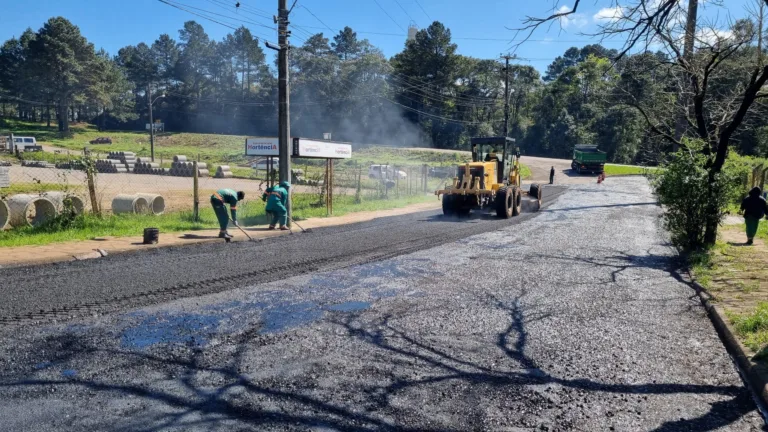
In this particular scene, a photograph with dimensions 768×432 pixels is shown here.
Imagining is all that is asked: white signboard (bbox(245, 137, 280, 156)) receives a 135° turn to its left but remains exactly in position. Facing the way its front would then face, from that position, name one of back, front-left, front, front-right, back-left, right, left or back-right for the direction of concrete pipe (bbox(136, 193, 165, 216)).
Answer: back-left

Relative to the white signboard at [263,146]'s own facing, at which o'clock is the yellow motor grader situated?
The yellow motor grader is roughly at 9 o'clock from the white signboard.

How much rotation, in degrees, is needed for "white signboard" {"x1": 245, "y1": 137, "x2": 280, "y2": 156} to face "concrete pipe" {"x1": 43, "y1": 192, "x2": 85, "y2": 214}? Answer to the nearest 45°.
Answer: approximately 45° to its right

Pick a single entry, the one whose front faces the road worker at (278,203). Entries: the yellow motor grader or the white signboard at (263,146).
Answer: the white signboard

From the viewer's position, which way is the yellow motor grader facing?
facing away from the viewer and to the right of the viewer

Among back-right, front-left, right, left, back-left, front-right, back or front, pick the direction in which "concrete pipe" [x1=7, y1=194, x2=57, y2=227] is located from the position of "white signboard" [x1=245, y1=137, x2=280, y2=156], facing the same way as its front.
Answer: front-right

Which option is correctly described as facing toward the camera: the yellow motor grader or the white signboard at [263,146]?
the white signboard

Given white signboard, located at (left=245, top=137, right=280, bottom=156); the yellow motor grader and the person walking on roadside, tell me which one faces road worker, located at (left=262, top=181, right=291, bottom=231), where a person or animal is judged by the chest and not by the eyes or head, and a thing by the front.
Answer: the white signboard

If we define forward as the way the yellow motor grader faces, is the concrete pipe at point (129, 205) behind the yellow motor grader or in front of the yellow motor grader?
behind

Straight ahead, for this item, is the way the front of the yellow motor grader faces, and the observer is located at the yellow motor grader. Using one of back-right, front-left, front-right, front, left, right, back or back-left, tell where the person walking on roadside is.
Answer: right

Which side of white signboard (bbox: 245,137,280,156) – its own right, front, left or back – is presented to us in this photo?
front
